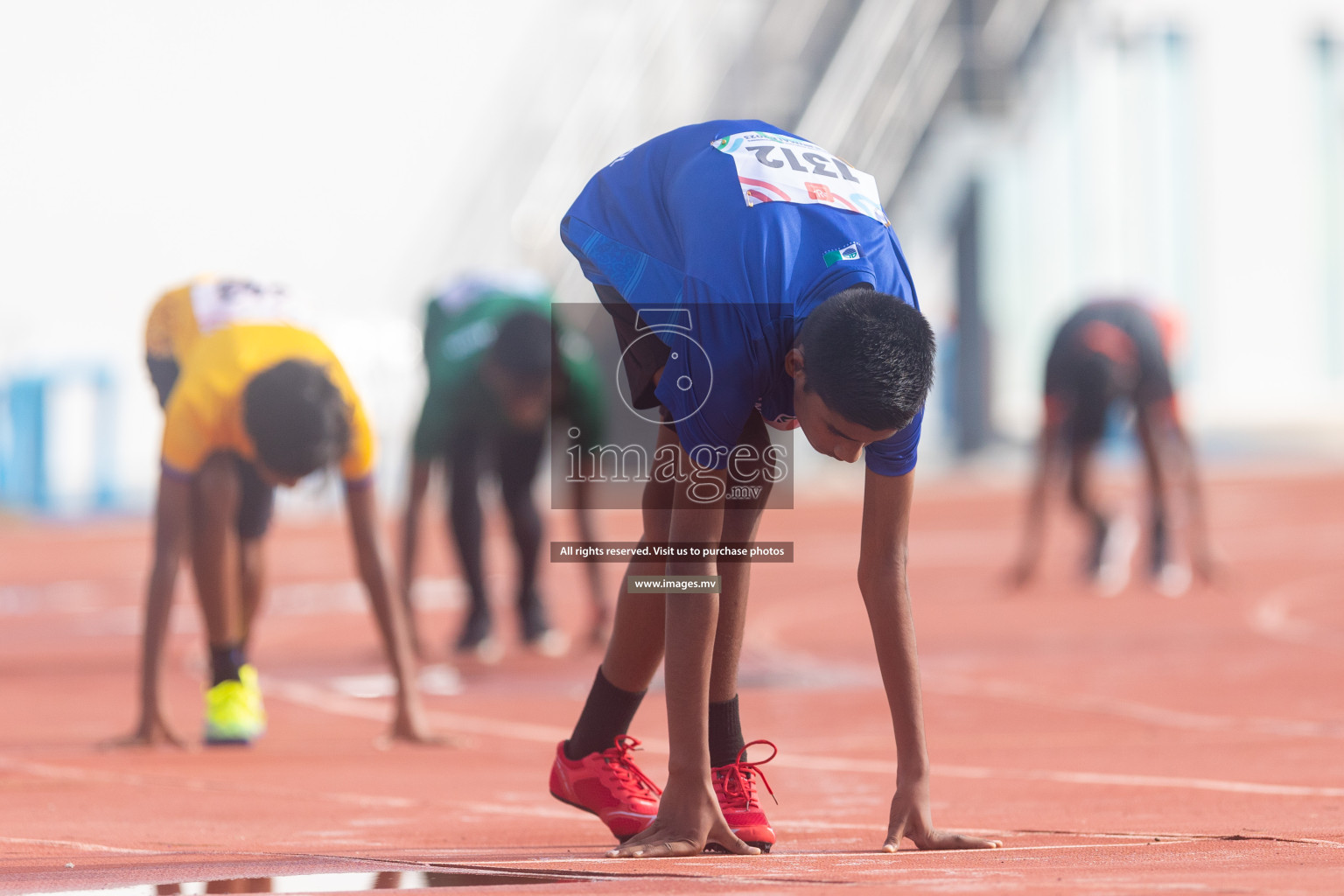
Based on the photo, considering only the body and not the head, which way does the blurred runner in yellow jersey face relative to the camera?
toward the camera

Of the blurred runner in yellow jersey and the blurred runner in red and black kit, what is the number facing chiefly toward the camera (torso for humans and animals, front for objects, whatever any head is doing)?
2

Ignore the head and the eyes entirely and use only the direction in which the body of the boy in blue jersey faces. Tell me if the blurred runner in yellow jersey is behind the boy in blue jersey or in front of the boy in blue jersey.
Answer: behind

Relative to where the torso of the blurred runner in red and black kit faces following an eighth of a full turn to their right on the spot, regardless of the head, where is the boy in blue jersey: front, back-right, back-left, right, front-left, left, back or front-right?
front-left

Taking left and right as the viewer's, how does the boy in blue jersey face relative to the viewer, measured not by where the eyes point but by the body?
facing the viewer and to the right of the viewer

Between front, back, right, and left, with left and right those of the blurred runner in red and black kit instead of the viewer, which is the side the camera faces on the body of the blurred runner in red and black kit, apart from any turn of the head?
front

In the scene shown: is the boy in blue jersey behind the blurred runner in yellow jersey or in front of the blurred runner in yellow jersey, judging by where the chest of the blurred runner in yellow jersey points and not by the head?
in front
